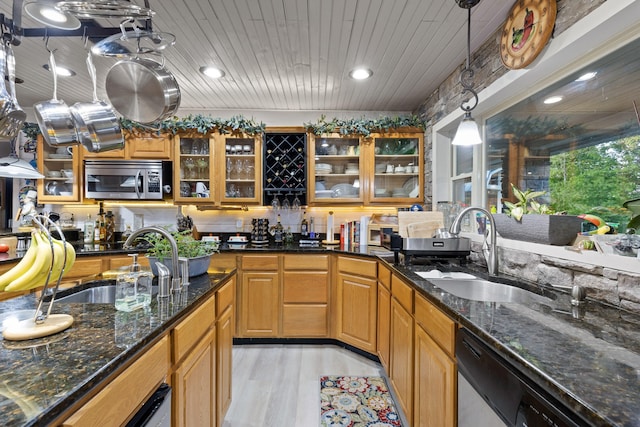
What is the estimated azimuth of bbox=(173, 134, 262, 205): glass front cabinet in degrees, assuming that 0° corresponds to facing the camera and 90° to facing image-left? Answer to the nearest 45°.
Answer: approximately 0°

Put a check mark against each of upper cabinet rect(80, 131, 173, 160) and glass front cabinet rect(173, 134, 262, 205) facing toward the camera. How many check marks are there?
2

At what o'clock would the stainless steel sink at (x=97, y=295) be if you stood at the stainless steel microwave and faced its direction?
The stainless steel sink is roughly at 12 o'clock from the stainless steel microwave.

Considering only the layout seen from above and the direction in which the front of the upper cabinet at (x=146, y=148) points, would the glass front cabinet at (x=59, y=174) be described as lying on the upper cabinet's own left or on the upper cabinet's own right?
on the upper cabinet's own right

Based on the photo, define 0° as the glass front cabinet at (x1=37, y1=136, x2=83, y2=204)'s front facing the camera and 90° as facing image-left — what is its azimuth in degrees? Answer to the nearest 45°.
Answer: approximately 0°

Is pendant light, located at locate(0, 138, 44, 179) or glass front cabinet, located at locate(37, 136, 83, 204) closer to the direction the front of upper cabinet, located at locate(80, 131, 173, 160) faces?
the pendant light

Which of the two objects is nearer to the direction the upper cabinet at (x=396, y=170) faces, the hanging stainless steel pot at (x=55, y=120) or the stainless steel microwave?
the hanging stainless steel pot
